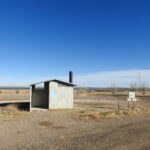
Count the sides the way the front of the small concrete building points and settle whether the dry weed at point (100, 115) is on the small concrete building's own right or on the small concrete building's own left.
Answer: on the small concrete building's own left

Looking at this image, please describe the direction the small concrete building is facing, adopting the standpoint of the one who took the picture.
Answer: facing the viewer and to the left of the viewer
